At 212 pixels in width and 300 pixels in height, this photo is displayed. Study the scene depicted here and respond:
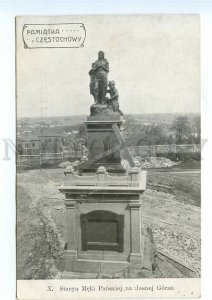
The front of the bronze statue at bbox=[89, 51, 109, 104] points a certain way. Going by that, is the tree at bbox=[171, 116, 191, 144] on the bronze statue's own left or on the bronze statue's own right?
on the bronze statue's own left

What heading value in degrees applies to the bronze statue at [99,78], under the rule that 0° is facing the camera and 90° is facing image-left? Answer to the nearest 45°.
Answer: approximately 0°
